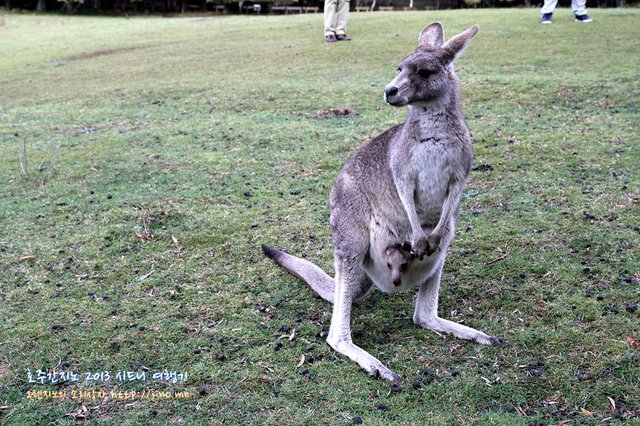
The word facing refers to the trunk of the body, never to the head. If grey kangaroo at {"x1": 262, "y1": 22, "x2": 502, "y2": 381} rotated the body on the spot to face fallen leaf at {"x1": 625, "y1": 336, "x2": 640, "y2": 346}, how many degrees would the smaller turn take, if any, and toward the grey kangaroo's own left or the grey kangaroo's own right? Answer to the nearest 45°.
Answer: approximately 45° to the grey kangaroo's own left

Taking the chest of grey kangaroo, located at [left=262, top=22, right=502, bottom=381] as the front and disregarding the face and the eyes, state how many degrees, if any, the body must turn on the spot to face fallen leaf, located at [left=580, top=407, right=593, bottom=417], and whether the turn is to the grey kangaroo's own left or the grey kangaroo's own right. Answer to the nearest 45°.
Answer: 0° — it already faces it

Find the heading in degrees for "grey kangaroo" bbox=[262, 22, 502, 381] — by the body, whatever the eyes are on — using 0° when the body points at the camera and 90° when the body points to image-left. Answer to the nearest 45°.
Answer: approximately 315°

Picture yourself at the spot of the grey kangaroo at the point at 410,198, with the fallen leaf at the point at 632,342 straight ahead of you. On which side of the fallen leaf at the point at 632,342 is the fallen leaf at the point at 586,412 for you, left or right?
right
